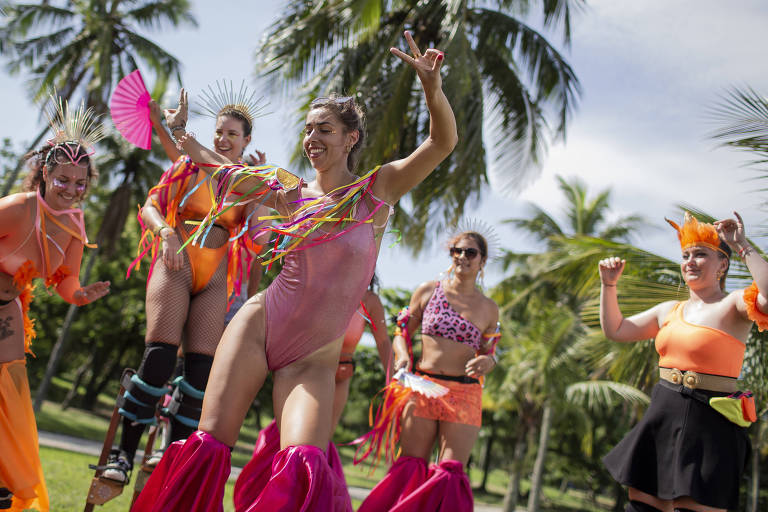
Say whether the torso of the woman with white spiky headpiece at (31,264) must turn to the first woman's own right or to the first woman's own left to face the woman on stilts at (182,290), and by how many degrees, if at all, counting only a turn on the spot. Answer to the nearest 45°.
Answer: approximately 45° to the first woman's own left

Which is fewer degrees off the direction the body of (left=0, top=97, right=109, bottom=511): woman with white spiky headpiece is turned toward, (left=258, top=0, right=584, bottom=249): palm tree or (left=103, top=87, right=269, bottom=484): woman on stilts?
the woman on stilts

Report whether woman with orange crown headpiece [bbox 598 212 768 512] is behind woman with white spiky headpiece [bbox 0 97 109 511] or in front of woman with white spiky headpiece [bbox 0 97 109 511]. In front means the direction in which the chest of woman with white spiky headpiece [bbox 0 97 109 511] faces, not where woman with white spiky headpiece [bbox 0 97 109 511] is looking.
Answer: in front

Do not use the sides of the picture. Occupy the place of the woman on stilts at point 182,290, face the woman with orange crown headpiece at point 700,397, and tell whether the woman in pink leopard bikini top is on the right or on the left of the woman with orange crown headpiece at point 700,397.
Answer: left

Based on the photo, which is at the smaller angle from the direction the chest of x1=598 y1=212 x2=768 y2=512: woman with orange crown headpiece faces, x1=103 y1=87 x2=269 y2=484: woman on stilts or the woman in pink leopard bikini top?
the woman on stilts

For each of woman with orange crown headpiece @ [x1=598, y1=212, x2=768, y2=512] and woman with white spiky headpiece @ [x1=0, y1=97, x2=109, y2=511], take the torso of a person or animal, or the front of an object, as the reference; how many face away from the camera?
0

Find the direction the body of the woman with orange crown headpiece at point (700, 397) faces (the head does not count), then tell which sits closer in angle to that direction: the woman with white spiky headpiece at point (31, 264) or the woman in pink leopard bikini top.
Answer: the woman with white spiky headpiece

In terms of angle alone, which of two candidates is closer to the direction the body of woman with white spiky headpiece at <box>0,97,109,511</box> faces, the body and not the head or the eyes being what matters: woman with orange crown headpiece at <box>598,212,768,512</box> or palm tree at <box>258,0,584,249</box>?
the woman with orange crown headpiece

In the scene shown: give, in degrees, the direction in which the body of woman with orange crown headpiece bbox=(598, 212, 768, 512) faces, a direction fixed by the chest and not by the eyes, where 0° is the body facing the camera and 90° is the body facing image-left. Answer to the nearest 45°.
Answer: approximately 45°

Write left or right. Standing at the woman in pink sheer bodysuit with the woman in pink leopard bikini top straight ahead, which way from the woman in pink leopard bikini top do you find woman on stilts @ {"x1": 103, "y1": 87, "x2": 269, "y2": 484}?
left

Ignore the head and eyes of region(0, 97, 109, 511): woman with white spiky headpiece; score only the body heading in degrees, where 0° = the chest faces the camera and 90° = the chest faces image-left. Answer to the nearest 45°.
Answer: approximately 315°
